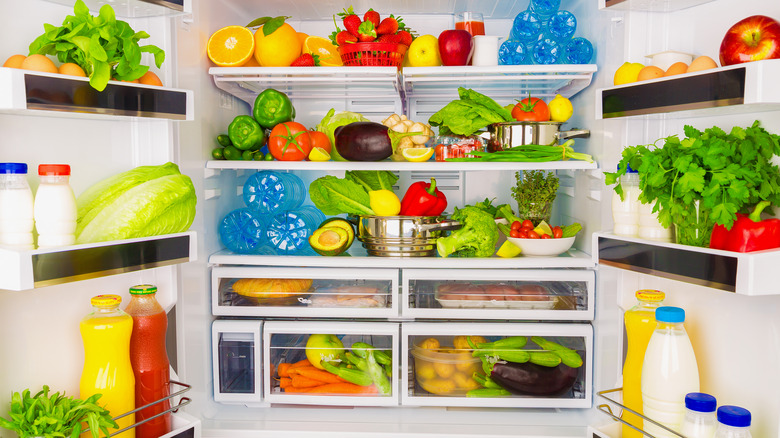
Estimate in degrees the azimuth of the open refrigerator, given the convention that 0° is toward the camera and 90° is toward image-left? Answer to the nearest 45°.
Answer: approximately 0°

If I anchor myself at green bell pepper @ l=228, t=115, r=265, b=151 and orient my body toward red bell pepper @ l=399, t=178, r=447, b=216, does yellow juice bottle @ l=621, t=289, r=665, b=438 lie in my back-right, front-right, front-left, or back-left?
front-right

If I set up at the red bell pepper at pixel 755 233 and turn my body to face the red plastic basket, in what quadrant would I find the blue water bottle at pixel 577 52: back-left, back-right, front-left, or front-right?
front-right
